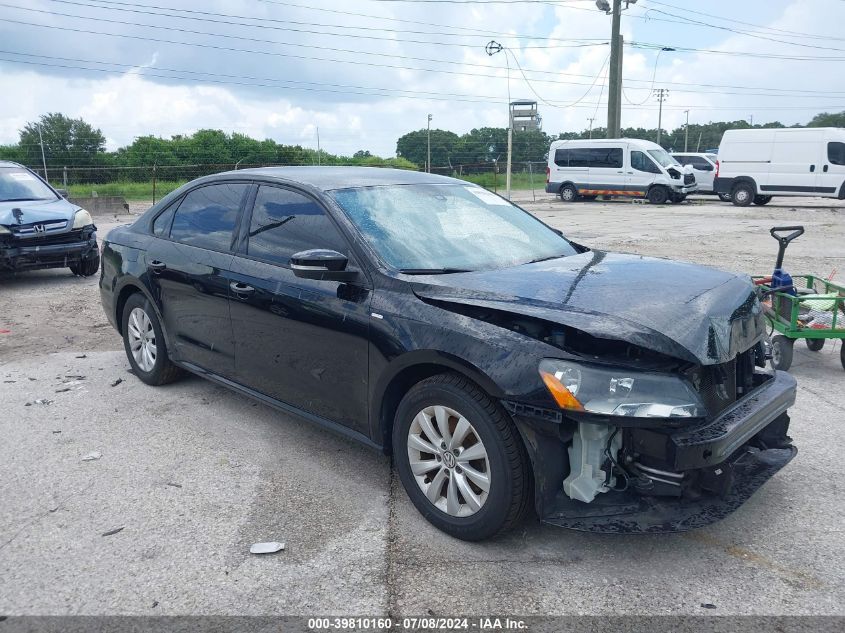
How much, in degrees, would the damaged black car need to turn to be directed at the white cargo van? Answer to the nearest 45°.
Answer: approximately 90° to its left

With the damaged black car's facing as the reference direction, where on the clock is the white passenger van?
The white passenger van is roughly at 8 o'clock from the damaged black car.

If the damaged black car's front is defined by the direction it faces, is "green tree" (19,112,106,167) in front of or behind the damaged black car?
behind
